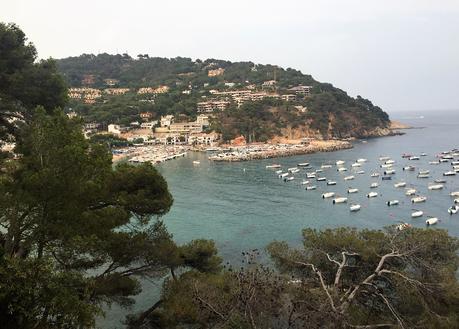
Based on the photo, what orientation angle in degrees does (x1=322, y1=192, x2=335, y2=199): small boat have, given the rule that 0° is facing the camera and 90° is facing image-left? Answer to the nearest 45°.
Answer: approximately 270°

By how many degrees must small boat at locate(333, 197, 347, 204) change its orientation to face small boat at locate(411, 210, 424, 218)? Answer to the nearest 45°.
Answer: approximately 45° to its right

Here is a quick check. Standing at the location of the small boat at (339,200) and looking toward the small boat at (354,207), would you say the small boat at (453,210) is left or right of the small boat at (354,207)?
left

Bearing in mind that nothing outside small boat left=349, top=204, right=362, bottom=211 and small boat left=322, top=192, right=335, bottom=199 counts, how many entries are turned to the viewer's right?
2

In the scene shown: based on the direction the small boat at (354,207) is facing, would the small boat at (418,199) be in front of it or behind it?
in front

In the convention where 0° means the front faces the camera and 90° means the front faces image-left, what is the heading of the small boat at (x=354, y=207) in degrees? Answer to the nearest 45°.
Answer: approximately 270°

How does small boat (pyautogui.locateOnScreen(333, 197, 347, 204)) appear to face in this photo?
to the viewer's right
